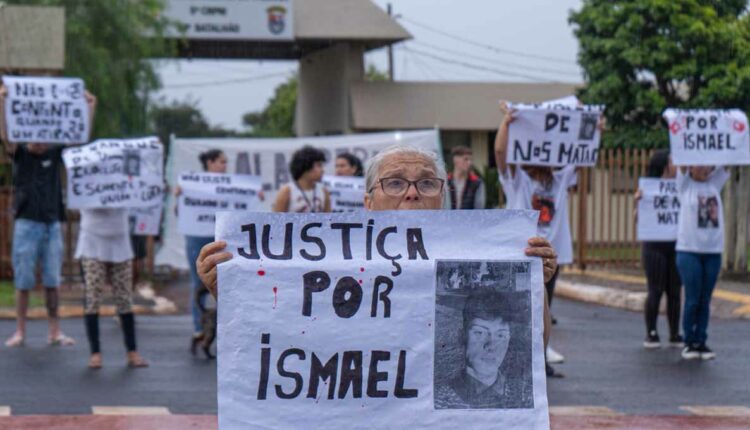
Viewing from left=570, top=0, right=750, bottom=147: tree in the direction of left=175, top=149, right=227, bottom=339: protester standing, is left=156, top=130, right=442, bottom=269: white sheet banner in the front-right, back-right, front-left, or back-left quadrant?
front-right

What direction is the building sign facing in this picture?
toward the camera

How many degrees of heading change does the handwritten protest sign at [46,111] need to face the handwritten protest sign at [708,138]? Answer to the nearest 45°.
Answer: approximately 90° to its left

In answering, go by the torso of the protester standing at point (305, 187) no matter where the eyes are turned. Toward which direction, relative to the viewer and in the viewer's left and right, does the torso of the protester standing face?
facing the viewer and to the right of the viewer

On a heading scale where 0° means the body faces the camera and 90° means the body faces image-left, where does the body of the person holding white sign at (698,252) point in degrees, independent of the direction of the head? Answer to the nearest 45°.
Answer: approximately 0°

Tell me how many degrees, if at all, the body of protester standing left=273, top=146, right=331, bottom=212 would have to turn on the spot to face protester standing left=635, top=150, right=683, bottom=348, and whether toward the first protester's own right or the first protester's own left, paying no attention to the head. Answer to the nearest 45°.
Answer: approximately 45° to the first protester's own left

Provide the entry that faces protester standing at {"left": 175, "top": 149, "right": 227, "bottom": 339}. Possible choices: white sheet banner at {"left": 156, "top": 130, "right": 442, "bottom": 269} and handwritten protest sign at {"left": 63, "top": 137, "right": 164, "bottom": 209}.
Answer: the white sheet banner

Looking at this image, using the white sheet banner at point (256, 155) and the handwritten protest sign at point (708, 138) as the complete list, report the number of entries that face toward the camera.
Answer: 2

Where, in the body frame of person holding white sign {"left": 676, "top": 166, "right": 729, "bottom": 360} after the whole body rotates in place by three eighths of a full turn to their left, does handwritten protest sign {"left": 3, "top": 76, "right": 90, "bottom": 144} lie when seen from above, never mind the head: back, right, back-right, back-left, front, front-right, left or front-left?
back-left

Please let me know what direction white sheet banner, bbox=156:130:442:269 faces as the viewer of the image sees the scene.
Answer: facing the viewer

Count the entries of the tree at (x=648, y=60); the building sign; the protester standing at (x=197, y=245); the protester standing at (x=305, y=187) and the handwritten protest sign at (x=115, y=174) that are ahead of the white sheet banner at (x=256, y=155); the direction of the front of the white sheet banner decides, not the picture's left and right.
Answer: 3

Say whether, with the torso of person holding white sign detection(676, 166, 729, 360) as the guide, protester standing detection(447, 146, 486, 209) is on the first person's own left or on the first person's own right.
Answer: on the first person's own right
